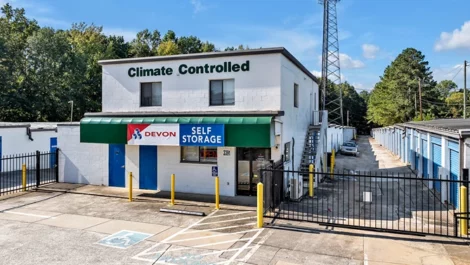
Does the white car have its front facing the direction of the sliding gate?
yes

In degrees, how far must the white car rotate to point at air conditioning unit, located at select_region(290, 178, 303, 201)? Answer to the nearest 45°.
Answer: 0° — it already faces it

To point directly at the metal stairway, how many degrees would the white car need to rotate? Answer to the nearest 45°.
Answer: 0° — it already faces it

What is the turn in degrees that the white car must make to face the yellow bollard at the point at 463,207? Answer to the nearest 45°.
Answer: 0° — it already faces it

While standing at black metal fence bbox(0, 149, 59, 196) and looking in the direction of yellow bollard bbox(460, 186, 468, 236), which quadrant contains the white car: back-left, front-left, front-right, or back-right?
front-left

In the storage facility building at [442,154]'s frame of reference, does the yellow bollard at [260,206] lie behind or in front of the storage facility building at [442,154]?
in front

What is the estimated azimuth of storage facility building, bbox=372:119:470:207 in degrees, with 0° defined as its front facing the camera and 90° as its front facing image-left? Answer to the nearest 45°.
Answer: approximately 45°

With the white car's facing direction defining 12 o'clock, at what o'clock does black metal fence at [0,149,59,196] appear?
The black metal fence is roughly at 1 o'clock from the white car.

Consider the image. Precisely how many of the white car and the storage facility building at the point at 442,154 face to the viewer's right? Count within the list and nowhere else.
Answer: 0

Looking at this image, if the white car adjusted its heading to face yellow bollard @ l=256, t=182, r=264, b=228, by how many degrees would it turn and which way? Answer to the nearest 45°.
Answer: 0° — it already faces it

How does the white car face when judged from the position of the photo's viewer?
facing the viewer
